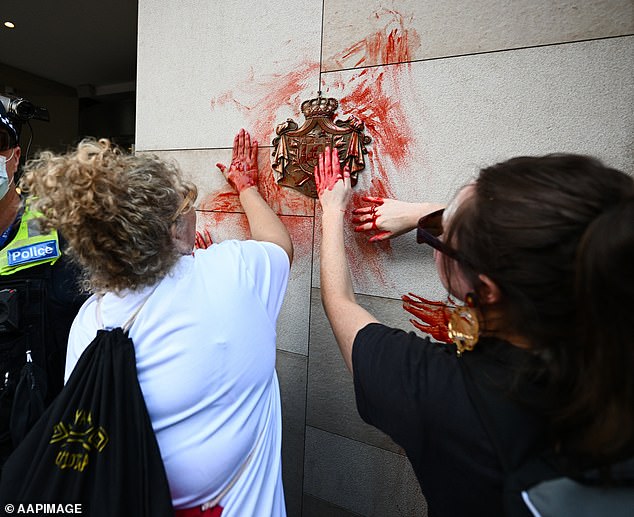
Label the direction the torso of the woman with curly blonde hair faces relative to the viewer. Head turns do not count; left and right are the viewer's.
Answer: facing away from the viewer and to the right of the viewer

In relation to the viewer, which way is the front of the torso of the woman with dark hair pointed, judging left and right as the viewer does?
facing away from the viewer and to the left of the viewer

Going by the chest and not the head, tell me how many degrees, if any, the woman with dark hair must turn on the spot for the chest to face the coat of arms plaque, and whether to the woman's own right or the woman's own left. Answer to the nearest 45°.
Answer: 0° — they already face it

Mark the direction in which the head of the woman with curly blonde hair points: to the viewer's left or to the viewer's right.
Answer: to the viewer's right

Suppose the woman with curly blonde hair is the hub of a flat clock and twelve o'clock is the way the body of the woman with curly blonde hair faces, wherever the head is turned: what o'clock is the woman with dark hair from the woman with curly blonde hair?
The woman with dark hair is roughly at 3 o'clock from the woman with curly blonde hair.

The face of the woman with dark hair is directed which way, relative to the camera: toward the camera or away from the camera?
away from the camera

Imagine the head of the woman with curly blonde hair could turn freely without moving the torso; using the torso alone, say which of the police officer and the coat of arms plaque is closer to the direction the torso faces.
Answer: the coat of arms plaque

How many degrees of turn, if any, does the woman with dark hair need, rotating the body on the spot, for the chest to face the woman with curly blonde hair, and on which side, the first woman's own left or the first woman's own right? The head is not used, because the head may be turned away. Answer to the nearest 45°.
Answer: approximately 45° to the first woman's own left
